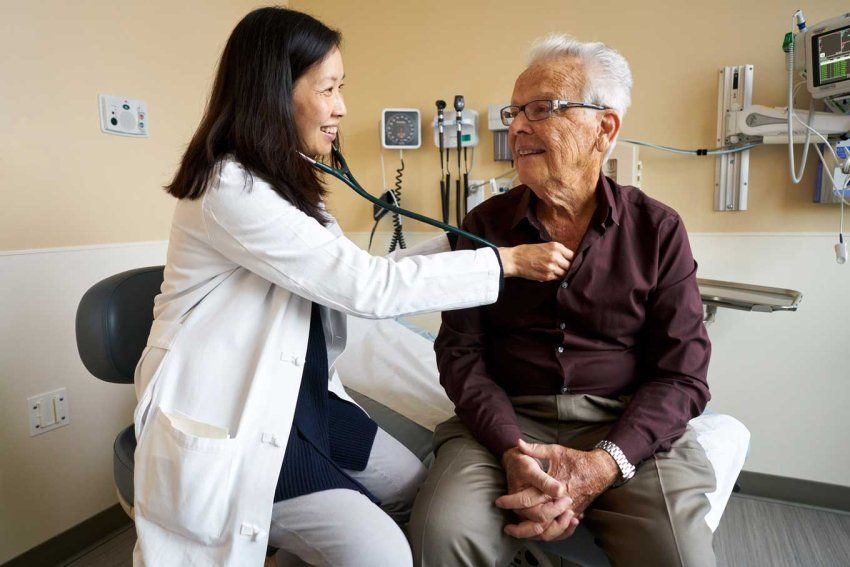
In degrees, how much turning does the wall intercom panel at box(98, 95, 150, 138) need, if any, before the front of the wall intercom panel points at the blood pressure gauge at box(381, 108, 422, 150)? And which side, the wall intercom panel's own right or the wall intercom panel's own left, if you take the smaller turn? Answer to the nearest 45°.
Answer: approximately 45° to the wall intercom panel's own left

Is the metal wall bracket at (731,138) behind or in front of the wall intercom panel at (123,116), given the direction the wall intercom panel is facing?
in front

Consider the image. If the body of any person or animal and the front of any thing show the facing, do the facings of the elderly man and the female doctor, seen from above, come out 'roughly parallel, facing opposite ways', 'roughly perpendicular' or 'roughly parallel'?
roughly perpendicular

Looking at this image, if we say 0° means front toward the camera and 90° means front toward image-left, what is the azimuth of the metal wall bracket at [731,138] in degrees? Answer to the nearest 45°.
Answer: approximately 0°

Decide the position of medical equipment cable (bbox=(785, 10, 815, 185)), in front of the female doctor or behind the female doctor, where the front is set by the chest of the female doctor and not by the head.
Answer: in front

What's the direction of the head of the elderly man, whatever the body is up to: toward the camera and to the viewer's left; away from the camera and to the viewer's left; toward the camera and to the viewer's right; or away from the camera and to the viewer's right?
toward the camera and to the viewer's left

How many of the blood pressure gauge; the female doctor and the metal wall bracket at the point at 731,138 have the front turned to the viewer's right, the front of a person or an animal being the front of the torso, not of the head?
1

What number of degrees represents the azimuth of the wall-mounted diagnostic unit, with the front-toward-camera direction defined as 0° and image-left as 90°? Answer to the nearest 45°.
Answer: approximately 0°

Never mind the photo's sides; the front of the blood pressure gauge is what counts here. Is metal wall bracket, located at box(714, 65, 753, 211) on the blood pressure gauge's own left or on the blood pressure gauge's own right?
on the blood pressure gauge's own left

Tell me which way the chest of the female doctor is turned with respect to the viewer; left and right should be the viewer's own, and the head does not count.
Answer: facing to the right of the viewer

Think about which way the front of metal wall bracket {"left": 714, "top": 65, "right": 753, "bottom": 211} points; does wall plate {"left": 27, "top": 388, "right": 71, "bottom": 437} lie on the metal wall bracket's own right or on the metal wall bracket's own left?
on the metal wall bracket's own right
